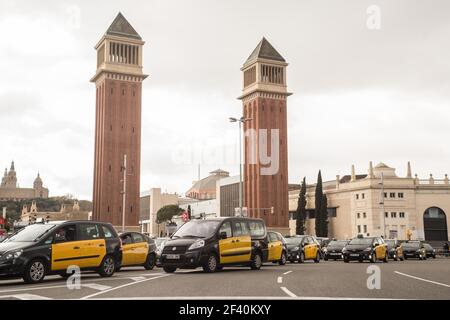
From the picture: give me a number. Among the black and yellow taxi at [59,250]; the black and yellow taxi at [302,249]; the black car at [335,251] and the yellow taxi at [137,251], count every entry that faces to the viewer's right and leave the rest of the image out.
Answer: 0

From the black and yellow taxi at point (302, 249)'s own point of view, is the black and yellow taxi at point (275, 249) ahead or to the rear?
ahead

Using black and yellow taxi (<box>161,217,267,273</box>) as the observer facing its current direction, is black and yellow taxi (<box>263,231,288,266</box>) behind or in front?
behind

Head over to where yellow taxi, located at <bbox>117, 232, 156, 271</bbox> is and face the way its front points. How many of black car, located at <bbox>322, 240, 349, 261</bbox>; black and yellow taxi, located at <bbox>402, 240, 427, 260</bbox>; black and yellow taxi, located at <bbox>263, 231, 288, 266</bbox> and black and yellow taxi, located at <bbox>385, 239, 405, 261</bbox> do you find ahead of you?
0

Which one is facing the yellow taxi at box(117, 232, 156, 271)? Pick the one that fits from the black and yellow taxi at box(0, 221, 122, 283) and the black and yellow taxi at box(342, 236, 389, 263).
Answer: the black and yellow taxi at box(342, 236, 389, 263)

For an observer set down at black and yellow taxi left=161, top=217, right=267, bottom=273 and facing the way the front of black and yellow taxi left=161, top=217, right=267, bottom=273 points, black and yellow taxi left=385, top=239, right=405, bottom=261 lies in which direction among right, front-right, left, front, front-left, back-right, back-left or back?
back

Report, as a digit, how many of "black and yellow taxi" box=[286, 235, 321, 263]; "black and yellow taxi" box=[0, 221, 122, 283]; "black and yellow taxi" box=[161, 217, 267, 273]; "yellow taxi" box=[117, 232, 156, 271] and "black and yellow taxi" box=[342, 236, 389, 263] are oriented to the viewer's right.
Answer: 0

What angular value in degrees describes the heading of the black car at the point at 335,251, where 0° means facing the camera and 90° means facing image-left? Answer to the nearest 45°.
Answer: approximately 45°

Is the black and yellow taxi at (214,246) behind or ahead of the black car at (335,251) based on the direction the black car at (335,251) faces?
ahead

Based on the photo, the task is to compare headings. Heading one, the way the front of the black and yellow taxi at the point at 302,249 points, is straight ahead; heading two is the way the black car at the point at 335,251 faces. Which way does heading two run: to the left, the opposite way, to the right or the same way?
the same way

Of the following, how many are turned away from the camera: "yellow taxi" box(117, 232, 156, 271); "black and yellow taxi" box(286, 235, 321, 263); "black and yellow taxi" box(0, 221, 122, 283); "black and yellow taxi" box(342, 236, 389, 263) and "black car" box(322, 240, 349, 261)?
0

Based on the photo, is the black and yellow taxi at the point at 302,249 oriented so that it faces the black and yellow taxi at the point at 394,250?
no

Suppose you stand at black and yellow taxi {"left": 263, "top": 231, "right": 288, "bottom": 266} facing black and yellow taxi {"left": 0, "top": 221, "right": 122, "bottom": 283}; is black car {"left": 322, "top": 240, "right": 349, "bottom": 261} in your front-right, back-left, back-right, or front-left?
back-right

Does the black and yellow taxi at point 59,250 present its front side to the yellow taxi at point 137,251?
no

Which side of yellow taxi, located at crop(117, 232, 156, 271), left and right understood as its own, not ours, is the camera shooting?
left

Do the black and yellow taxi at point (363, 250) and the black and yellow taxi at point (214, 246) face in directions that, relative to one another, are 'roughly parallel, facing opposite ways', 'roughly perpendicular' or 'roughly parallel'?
roughly parallel

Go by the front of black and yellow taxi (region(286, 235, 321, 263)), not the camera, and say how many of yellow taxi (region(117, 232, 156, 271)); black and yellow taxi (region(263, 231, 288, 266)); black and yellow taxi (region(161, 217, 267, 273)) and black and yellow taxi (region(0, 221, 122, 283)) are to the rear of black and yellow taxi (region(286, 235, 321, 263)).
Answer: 0

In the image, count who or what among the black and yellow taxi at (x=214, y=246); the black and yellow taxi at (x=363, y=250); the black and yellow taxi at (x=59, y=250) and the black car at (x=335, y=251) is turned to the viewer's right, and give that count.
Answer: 0
